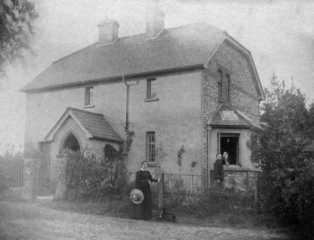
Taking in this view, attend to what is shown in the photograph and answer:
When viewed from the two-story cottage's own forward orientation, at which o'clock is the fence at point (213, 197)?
The fence is roughly at 10 o'clock from the two-story cottage.

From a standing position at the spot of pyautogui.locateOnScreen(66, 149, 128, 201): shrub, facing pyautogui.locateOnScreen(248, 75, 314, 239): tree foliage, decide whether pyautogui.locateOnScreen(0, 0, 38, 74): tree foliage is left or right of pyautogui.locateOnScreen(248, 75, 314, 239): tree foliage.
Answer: right

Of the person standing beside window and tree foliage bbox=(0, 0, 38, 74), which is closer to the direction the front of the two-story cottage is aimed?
the tree foliage

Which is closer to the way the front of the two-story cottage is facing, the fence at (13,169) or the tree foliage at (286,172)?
the fence

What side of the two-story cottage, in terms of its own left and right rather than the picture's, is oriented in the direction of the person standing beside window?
left

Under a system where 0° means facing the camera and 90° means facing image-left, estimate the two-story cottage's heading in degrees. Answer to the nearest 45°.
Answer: approximately 45°

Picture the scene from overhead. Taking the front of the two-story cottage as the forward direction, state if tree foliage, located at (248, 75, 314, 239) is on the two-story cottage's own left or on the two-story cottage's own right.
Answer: on the two-story cottage's own left

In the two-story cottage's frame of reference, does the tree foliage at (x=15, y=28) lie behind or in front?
in front
